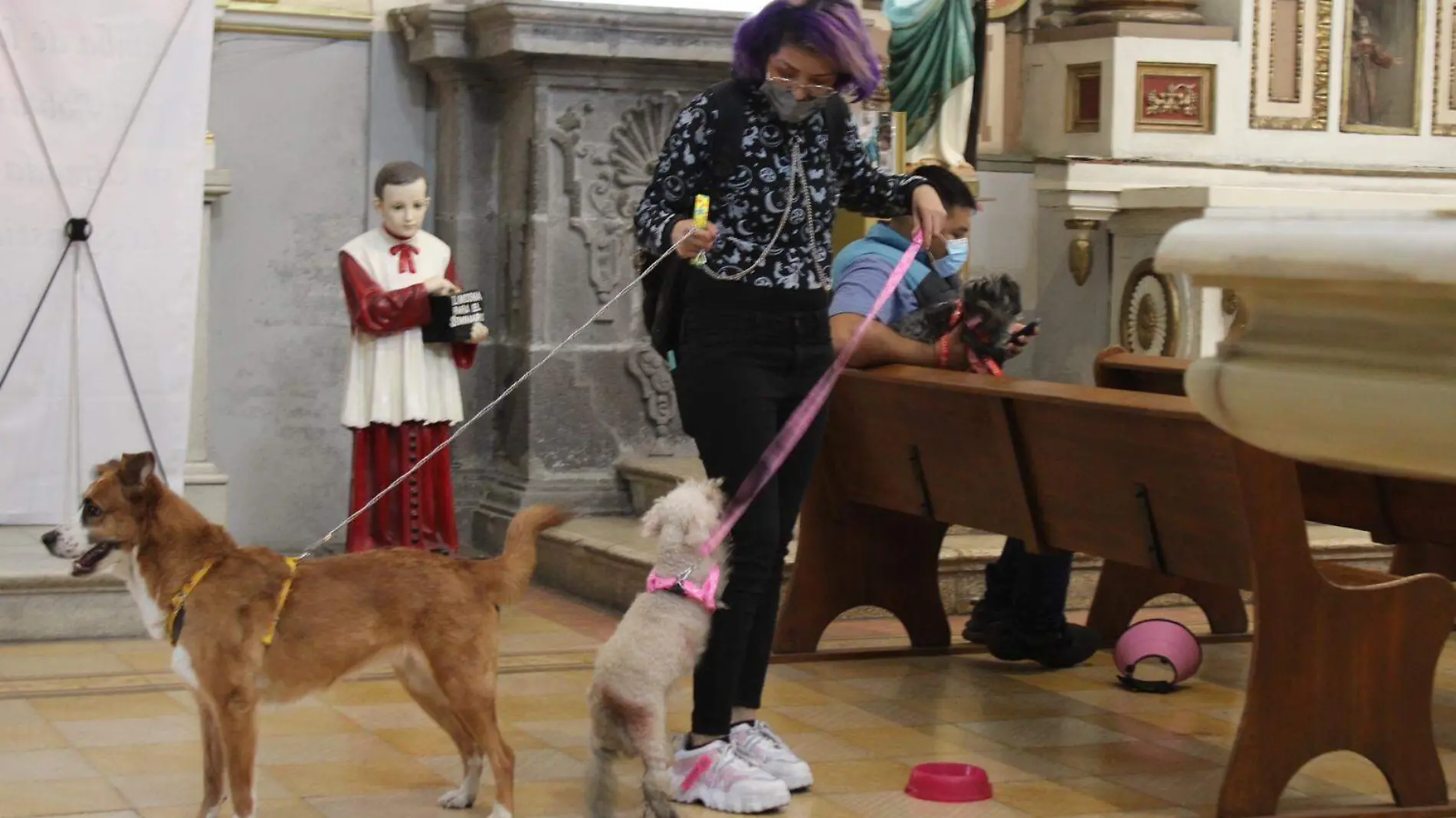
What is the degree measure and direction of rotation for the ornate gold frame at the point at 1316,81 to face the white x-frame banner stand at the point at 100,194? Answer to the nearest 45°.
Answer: approximately 45° to its right

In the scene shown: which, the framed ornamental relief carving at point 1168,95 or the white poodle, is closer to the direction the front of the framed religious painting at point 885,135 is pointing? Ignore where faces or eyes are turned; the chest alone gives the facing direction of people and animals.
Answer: the white poodle

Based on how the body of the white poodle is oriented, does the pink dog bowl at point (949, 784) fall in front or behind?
in front

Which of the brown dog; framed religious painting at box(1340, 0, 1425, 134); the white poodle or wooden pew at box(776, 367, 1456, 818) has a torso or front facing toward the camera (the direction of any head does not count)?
the framed religious painting

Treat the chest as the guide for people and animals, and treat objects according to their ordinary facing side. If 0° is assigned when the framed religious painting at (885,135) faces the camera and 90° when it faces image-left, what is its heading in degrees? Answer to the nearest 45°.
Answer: approximately 0°

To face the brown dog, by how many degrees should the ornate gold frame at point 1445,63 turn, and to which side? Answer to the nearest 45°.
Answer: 0° — it already faces it

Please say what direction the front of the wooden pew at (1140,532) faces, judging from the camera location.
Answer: facing away from the viewer and to the right of the viewer

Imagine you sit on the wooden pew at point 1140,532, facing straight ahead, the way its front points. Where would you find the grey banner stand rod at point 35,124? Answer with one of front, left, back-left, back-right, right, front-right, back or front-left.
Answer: back-left

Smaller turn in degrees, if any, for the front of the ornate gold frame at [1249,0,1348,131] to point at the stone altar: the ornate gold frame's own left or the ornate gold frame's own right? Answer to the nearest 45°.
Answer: approximately 45° to the ornate gold frame's own right

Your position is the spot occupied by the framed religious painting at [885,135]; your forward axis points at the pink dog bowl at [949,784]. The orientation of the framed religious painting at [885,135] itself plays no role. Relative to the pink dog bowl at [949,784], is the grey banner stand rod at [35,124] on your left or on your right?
right

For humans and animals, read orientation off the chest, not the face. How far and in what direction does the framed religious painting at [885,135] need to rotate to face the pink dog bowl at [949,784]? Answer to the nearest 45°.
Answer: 0° — it already faces it

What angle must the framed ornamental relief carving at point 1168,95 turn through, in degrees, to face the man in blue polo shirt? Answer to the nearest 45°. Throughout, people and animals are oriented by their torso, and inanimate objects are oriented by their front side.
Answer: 0° — it already faces them
